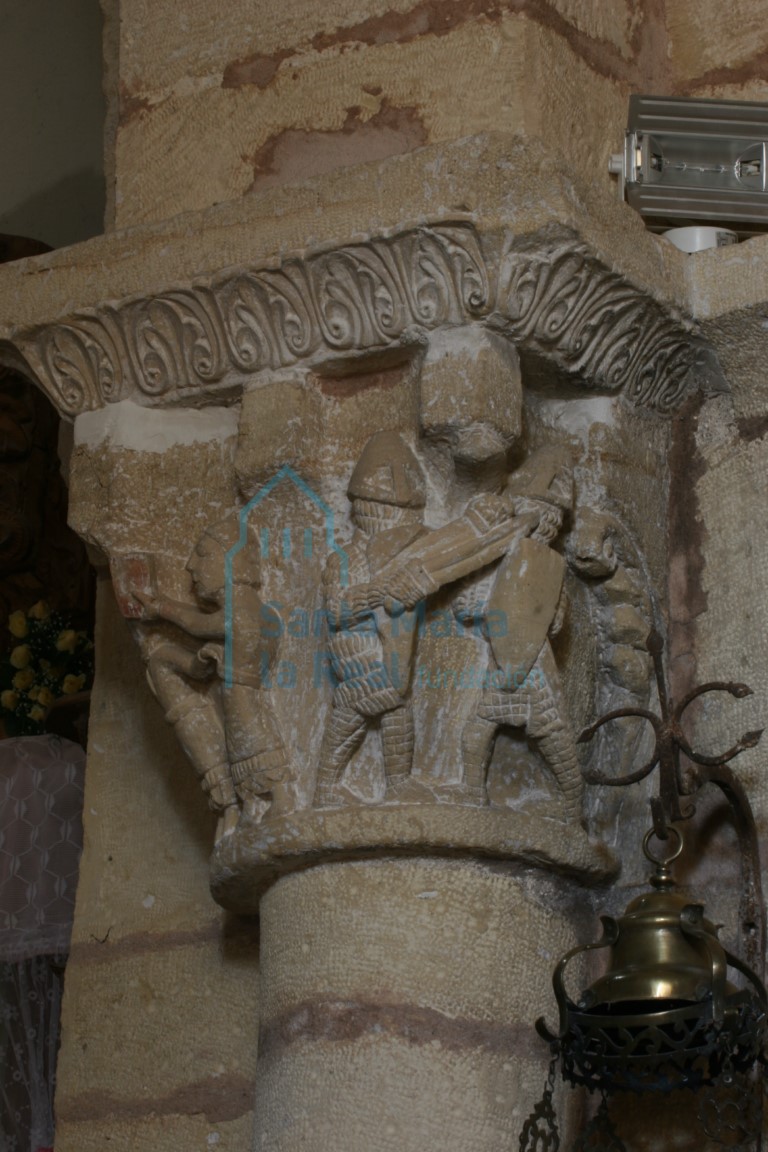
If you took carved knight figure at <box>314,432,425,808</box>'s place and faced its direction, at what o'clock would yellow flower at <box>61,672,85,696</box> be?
The yellow flower is roughly at 7 o'clock from the carved knight figure.

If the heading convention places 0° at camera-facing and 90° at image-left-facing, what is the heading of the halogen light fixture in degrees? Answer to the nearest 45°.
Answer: approximately 0°

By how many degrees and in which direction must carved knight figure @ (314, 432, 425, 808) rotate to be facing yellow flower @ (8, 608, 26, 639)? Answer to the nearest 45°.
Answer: approximately 180°

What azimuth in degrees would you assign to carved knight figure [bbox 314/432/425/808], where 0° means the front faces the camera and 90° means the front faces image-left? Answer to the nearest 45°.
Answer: approximately 315°
